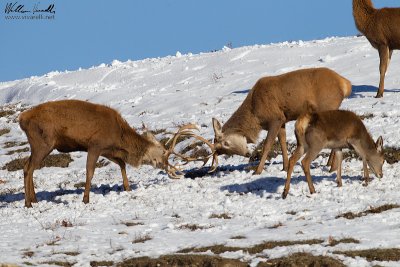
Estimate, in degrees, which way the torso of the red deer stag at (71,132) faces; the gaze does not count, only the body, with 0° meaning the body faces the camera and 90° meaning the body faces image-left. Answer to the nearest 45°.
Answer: approximately 270°

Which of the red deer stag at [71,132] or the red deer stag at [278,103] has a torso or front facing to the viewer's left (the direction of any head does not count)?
the red deer stag at [278,103]

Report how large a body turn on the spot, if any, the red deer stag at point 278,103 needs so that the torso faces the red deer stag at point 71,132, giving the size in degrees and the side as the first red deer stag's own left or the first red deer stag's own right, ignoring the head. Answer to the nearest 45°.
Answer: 0° — it already faces it

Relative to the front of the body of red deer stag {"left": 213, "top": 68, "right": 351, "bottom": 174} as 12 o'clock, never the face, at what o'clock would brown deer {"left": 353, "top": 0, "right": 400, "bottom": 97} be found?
The brown deer is roughly at 4 o'clock from the red deer stag.

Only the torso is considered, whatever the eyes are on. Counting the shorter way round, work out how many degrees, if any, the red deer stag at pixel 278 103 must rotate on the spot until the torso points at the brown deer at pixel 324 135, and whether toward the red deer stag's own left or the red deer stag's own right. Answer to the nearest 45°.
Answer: approximately 90° to the red deer stag's own left

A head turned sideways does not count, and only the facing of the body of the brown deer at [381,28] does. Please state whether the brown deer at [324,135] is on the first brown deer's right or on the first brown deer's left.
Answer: on the first brown deer's left

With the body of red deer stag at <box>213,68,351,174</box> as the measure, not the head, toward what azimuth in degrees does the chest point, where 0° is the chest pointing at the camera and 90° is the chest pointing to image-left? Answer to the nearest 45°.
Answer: approximately 90°

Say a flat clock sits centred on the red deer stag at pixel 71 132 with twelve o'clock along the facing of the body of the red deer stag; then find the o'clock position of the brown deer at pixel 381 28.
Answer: The brown deer is roughly at 11 o'clock from the red deer stag.

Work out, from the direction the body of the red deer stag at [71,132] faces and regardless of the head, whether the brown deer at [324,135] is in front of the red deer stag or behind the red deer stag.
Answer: in front
